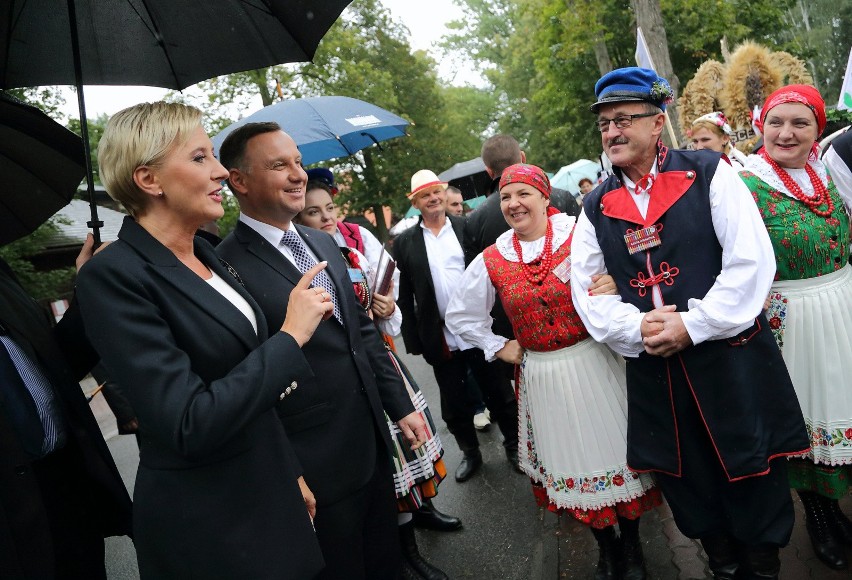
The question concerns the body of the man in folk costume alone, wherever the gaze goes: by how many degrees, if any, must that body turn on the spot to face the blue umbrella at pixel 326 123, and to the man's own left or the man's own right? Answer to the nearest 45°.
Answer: approximately 90° to the man's own right

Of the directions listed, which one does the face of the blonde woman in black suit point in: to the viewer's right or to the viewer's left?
to the viewer's right

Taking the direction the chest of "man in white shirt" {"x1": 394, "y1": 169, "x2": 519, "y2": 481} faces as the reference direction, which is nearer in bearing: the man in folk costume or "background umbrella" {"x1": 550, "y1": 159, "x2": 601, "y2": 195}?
the man in folk costume

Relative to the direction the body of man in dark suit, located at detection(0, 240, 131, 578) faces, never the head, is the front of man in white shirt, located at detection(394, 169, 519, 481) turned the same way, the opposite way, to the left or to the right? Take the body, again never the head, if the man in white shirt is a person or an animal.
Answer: to the right

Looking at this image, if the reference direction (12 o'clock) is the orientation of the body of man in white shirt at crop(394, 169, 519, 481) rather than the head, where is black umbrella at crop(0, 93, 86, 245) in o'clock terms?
The black umbrella is roughly at 1 o'clock from the man in white shirt.

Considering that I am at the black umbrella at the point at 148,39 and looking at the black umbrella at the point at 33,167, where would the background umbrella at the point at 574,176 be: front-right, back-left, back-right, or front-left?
back-right

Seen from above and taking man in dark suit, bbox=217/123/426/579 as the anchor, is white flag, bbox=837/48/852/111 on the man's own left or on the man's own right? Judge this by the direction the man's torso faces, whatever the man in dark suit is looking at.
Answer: on the man's own left

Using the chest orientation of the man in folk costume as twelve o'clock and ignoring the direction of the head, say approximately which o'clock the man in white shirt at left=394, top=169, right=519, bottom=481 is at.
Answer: The man in white shirt is roughly at 3 o'clock from the man in folk costume.

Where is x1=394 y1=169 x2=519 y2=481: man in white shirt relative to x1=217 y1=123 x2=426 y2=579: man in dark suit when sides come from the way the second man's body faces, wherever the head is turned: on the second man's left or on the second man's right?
on the second man's left

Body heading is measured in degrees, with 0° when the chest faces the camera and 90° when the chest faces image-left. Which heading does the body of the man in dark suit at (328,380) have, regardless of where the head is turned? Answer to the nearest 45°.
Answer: approximately 315°

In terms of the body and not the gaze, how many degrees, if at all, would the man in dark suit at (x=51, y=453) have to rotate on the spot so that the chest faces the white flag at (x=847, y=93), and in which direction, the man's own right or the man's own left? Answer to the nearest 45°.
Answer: approximately 45° to the man's own left
